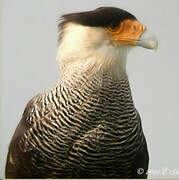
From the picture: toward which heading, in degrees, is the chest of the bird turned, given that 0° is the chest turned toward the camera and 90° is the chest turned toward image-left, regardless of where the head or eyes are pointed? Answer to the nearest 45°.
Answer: approximately 315°
